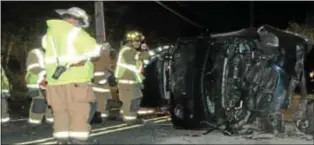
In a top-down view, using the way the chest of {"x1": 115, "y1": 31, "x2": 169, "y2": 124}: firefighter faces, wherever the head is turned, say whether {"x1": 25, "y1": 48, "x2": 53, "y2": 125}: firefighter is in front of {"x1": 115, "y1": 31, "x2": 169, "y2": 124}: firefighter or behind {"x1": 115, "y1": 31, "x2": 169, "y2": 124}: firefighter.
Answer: behind

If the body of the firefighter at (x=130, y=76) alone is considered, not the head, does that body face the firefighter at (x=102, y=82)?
no

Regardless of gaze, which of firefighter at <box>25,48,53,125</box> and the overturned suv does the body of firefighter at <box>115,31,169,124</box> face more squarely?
the overturned suv

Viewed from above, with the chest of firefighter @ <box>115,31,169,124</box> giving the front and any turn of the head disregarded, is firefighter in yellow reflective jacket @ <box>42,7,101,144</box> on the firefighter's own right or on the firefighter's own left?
on the firefighter's own right

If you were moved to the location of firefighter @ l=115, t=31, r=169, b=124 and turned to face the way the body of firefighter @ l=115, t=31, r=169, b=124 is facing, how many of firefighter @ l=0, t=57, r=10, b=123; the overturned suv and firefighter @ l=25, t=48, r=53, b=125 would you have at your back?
2

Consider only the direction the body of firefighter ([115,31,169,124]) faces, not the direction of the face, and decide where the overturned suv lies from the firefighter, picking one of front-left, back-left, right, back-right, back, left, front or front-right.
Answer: front-right

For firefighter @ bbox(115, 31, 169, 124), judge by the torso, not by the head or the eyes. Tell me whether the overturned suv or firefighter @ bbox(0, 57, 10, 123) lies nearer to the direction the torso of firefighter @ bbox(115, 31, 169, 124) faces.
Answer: the overturned suv

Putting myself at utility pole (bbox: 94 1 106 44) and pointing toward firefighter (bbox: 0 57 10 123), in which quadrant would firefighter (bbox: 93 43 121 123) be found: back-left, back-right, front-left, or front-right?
front-left

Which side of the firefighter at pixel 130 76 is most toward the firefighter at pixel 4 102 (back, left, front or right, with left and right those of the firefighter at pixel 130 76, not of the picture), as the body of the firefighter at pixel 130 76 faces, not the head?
back

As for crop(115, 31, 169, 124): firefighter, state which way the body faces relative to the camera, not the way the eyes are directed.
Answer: to the viewer's right

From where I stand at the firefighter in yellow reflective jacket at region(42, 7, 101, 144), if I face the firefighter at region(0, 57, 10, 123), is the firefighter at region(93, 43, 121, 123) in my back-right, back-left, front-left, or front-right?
front-right

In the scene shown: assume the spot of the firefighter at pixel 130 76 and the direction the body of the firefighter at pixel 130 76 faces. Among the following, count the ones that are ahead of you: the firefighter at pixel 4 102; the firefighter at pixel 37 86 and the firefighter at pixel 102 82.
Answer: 0

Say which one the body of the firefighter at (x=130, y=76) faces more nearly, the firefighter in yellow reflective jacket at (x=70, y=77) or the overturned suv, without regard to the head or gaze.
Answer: the overturned suv
